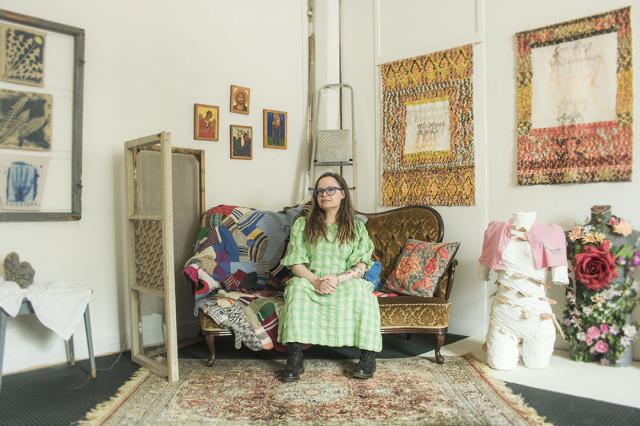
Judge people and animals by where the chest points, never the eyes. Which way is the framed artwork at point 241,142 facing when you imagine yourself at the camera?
facing the viewer and to the right of the viewer

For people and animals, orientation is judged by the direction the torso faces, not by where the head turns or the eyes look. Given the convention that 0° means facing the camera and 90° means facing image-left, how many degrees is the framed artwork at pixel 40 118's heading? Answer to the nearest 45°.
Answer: approximately 315°

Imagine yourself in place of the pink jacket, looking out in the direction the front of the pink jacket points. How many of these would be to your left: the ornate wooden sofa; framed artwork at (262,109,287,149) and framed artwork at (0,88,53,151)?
0

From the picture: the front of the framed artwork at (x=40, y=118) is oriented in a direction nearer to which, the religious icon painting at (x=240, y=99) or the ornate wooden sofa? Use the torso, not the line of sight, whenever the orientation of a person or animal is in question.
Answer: the ornate wooden sofa

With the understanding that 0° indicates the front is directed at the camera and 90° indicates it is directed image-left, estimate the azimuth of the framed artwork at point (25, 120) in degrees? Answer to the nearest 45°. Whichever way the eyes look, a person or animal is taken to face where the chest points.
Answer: approximately 315°

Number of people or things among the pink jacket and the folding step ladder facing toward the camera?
2

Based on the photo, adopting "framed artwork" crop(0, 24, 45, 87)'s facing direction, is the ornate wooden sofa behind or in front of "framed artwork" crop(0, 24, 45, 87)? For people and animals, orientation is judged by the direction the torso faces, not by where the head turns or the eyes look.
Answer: in front

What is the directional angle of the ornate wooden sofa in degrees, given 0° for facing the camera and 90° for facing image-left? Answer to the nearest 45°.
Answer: approximately 0°

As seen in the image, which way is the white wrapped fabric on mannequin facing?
toward the camera

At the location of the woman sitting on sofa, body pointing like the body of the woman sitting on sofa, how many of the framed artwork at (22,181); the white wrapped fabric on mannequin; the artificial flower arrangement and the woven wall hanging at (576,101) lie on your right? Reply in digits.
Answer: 1

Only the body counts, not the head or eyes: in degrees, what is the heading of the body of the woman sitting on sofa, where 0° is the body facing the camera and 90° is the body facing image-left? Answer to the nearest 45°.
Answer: approximately 0°

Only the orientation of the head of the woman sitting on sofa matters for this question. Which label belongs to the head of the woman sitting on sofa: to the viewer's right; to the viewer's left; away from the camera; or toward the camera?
toward the camera

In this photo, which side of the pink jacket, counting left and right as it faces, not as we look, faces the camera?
front

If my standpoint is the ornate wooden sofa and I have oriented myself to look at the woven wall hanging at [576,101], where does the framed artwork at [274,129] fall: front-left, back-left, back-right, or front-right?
back-left

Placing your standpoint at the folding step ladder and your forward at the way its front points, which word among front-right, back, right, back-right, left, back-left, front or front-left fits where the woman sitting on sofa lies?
front

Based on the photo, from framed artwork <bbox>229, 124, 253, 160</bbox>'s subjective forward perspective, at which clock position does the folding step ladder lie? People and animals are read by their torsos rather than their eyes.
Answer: The folding step ladder is roughly at 10 o'clock from the framed artwork.

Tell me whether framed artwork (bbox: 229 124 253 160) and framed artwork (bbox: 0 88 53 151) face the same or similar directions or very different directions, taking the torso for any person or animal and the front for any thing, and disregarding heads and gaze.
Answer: same or similar directions

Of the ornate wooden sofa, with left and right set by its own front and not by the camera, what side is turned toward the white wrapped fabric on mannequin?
left

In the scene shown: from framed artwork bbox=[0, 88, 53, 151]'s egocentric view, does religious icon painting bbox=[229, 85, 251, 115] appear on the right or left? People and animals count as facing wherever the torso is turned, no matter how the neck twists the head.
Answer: on its left
